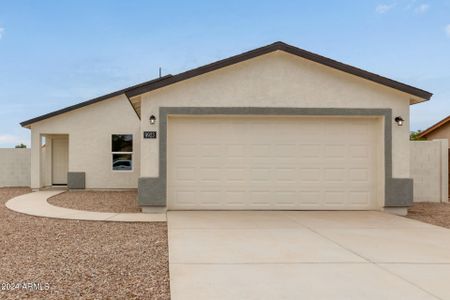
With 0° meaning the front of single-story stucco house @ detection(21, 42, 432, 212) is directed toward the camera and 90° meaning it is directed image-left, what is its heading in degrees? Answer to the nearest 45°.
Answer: approximately 0°

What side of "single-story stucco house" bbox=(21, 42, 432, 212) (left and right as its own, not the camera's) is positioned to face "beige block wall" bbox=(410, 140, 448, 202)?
left

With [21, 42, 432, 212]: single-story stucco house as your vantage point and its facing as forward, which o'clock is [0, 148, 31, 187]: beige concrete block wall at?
The beige concrete block wall is roughly at 4 o'clock from the single-story stucco house.
